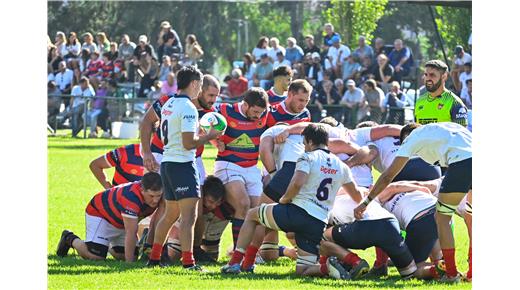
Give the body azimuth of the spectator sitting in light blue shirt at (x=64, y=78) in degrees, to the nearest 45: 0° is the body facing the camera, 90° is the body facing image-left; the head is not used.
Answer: approximately 0°

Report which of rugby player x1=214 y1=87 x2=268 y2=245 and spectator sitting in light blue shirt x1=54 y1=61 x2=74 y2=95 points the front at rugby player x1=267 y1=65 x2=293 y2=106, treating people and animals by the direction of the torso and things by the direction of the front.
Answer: the spectator sitting in light blue shirt

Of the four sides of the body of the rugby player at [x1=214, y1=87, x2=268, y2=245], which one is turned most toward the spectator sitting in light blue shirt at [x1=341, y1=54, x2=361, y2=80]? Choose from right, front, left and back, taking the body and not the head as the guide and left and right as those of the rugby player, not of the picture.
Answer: back

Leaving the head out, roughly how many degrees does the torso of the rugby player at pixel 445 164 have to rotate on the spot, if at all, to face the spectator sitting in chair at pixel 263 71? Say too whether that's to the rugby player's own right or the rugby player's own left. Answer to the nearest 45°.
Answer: approximately 90° to the rugby player's own right

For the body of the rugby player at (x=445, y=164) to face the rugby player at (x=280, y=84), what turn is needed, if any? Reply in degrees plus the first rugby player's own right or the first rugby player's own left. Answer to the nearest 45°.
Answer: approximately 45° to the first rugby player's own right

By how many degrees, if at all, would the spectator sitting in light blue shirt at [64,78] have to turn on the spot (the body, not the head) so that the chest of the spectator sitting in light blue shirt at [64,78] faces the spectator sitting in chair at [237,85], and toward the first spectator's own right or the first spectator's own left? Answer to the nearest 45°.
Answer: approximately 45° to the first spectator's own left

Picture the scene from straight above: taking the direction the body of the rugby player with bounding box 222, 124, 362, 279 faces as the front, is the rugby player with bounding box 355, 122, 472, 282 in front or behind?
behind

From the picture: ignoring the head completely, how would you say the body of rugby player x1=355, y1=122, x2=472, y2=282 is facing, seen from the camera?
to the viewer's left

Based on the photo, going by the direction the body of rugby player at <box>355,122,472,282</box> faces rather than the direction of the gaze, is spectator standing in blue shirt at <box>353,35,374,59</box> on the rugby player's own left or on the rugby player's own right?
on the rugby player's own right

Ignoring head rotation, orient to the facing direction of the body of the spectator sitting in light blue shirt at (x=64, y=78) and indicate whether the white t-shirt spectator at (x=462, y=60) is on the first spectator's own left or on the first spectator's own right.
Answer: on the first spectator's own left

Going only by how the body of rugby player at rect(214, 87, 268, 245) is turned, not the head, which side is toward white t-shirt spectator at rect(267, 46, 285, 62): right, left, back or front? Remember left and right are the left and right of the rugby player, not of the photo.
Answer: back

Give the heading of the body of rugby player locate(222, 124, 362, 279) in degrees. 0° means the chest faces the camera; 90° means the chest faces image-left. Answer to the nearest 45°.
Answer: approximately 135°
